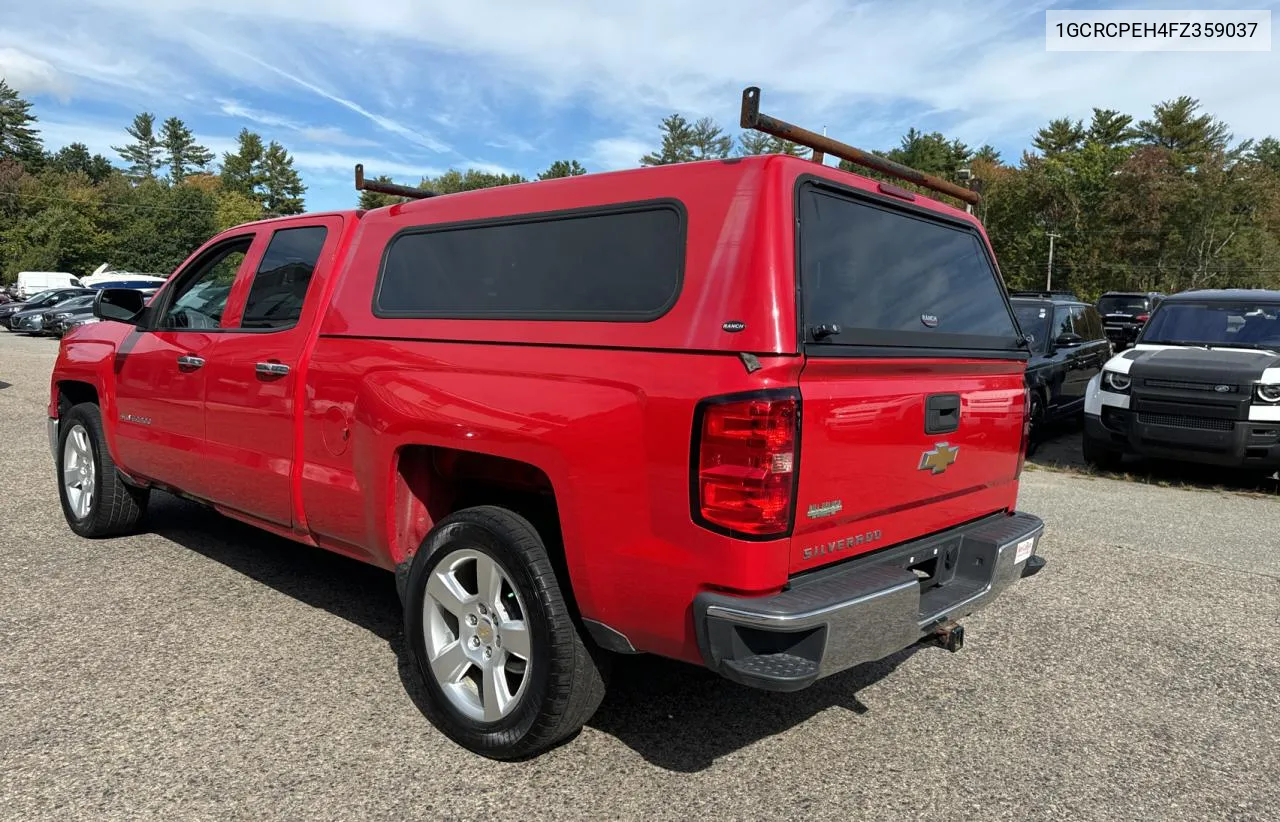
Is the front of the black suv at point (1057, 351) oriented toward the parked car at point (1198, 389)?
no

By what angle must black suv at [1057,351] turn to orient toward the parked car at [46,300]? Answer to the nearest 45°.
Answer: approximately 45° to its right

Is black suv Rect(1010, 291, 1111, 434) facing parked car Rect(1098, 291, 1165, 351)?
no

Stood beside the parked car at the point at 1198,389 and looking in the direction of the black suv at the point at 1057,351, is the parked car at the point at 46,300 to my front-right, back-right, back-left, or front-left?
front-left

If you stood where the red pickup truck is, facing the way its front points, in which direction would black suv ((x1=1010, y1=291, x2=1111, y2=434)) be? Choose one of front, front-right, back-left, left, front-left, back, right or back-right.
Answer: right

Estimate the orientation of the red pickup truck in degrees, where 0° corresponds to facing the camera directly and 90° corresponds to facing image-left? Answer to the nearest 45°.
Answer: approximately 135°

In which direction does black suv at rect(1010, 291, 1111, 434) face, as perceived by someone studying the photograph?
facing the viewer and to the left of the viewer

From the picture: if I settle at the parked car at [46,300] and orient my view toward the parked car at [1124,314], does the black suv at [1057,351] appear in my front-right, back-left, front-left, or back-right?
front-right

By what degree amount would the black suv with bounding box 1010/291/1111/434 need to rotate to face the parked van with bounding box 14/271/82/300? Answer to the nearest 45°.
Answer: approximately 45° to its right

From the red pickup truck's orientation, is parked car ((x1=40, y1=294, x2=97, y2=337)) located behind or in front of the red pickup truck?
in front

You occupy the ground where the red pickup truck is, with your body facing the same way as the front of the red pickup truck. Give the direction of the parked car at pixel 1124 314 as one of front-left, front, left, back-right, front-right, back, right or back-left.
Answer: right

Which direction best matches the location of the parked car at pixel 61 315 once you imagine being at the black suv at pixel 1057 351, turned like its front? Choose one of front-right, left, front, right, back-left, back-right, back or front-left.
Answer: front-right

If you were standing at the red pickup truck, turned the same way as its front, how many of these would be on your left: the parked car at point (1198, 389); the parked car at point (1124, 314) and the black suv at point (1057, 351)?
0

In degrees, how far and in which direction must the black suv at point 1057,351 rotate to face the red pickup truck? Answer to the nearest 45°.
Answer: approximately 45° to its left

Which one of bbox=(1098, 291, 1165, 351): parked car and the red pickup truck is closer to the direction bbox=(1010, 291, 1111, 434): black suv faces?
the red pickup truck
